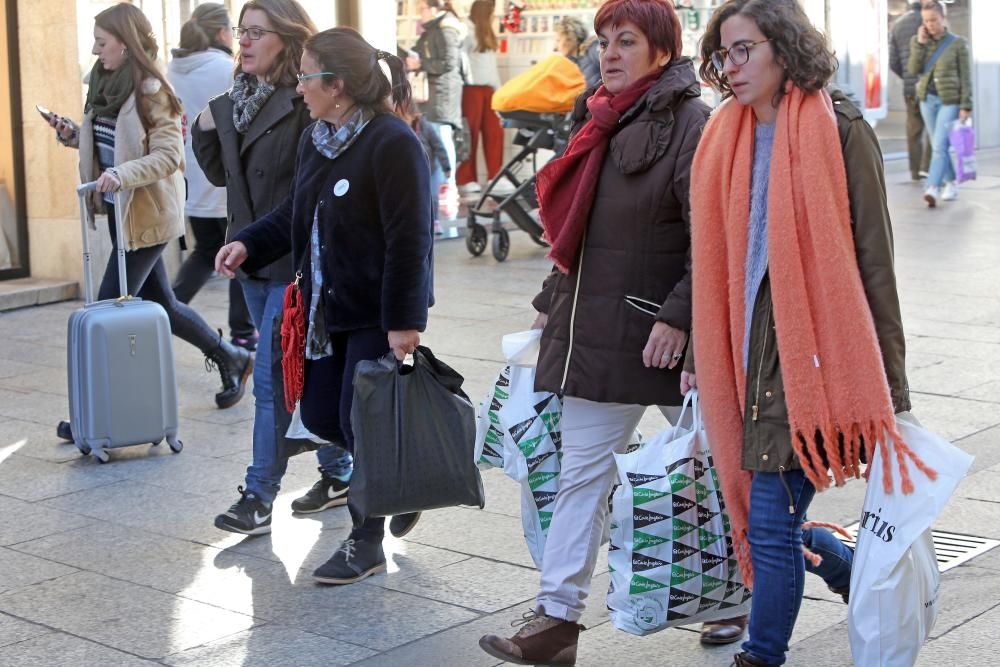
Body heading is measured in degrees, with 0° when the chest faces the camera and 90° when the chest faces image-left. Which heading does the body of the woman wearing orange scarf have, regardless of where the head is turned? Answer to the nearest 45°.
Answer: approximately 45°

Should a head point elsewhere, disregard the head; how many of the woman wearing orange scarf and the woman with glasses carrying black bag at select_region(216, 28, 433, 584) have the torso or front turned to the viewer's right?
0

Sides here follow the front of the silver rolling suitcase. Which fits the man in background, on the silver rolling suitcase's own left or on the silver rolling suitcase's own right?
on the silver rolling suitcase's own left

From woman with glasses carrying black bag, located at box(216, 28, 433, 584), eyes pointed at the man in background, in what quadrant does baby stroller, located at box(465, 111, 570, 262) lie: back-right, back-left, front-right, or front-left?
front-left

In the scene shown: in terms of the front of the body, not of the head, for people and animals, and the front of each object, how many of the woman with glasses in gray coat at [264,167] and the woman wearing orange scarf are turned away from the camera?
0

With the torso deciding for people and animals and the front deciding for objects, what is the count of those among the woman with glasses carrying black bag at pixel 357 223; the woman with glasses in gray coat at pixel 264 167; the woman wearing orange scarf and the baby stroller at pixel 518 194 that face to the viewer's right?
0

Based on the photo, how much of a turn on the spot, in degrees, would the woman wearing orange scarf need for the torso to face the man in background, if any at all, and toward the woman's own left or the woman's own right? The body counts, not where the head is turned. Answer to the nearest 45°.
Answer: approximately 135° to the woman's own right

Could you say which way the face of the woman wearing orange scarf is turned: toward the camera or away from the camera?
toward the camera

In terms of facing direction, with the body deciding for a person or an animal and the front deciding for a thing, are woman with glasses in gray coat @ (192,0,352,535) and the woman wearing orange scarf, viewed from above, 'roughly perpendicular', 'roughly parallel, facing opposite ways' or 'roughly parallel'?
roughly parallel

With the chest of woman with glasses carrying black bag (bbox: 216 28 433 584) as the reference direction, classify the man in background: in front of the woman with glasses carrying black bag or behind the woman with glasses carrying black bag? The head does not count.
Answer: behind

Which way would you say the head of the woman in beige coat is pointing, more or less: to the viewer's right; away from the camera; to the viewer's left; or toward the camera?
to the viewer's left

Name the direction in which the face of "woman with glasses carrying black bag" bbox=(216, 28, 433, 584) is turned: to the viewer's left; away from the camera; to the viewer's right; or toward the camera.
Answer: to the viewer's left

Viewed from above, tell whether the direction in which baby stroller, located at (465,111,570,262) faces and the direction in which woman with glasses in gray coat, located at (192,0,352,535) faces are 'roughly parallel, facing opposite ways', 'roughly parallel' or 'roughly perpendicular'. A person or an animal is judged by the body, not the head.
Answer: roughly parallel

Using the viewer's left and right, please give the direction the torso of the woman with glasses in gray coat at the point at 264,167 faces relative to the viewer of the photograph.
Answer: facing the viewer and to the left of the viewer

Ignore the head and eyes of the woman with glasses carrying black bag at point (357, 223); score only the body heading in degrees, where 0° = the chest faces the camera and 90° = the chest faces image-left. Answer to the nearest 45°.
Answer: approximately 45°

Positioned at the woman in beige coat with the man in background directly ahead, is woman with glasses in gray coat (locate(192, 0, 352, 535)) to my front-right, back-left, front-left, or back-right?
back-right
